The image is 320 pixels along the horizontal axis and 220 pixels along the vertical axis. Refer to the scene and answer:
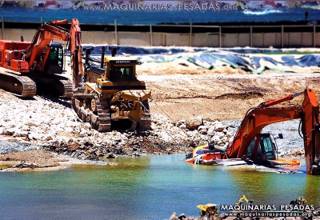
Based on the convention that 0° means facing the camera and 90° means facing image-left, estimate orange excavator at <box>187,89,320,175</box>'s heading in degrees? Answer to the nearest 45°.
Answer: approximately 315°

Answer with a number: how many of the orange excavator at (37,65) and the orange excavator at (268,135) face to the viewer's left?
0

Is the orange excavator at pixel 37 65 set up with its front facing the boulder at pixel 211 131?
yes

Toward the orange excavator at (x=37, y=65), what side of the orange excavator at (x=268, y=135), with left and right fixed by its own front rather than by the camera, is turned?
back

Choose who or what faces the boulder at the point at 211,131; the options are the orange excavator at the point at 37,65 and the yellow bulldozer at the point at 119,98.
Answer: the orange excavator

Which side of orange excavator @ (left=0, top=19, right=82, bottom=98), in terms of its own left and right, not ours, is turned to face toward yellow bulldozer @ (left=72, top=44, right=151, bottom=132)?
front

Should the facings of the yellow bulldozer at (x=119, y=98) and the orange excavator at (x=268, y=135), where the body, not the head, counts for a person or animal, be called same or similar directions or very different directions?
very different directions

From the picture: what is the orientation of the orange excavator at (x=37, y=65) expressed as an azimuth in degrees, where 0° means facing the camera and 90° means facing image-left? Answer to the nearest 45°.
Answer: approximately 315°

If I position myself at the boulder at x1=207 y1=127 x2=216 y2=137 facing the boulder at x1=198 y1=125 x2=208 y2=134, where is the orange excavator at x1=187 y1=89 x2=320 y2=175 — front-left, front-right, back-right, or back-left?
back-left

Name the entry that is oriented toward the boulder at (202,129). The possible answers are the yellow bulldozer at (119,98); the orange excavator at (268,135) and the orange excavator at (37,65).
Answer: the orange excavator at (37,65)
